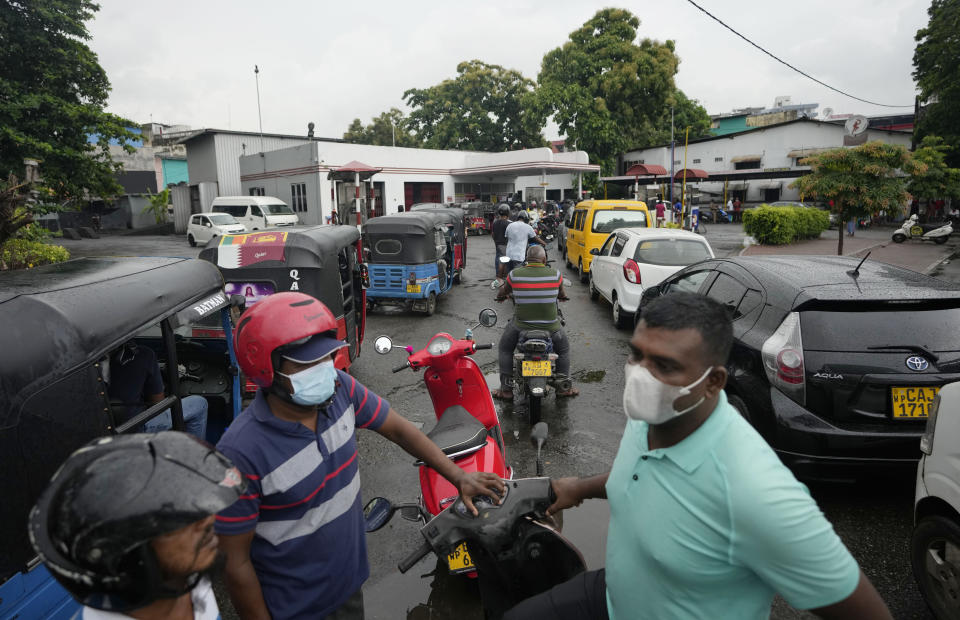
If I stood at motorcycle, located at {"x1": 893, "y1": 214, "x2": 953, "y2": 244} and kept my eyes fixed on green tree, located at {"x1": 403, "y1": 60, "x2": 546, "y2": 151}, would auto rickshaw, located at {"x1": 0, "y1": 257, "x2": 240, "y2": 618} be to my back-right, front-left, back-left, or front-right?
back-left

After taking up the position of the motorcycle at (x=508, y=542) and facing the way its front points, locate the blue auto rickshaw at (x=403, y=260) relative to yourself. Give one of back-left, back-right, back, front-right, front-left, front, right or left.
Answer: front-right

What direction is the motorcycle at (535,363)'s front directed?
away from the camera

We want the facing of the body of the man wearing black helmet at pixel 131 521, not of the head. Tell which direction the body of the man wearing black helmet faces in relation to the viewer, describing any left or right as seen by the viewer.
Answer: facing to the right of the viewer

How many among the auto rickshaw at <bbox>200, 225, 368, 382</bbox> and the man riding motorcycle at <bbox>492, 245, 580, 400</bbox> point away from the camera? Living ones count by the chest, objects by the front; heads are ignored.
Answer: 2

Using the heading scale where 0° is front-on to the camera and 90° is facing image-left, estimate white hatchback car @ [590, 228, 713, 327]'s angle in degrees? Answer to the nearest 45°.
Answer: approximately 135°

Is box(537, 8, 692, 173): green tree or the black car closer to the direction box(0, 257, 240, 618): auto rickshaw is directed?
the green tree

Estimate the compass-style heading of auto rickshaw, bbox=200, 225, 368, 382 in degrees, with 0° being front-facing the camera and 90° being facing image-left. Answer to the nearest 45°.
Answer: approximately 180°

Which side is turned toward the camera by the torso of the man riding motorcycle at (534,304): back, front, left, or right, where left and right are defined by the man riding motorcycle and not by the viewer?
back

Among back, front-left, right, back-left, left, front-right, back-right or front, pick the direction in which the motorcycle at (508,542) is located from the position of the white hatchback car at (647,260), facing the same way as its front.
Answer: back-left

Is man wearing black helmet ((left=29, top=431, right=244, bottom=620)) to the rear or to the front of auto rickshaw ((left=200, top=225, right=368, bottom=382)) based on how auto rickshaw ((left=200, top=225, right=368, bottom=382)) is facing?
to the rear

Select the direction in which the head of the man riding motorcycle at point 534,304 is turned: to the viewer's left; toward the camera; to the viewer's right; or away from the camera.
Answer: away from the camera

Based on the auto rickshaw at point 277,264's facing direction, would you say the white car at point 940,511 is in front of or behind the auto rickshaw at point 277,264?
behind

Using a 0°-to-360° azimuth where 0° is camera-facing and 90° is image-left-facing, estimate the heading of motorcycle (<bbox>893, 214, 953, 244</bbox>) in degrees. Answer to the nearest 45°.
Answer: approximately 90°
